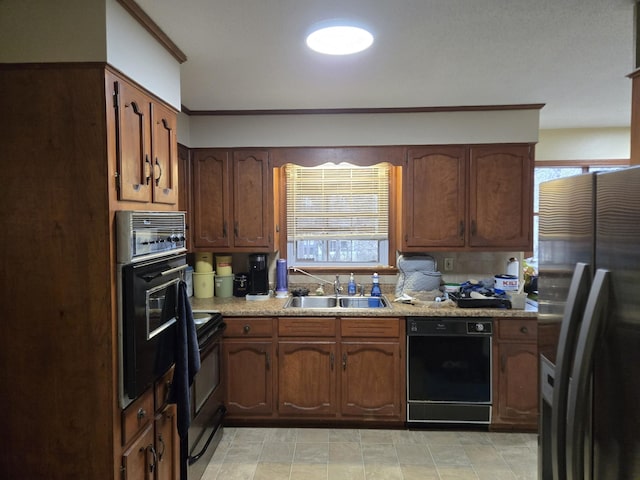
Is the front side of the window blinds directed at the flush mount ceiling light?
yes

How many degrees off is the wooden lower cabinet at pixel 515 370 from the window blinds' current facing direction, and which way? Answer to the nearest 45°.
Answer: approximately 45° to its left

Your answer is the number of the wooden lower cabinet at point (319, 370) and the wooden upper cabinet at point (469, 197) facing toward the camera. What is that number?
2

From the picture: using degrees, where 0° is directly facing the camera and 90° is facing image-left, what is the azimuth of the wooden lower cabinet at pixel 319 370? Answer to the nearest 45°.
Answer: approximately 0°

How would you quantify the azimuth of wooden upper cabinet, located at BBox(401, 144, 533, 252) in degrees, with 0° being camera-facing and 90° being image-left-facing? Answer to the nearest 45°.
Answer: approximately 0°

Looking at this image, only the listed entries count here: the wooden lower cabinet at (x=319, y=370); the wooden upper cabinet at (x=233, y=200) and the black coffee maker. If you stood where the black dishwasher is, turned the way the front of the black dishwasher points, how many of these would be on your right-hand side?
3

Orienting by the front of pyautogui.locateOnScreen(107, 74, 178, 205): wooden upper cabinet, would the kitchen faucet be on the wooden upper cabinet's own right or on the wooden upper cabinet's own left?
on the wooden upper cabinet's own left

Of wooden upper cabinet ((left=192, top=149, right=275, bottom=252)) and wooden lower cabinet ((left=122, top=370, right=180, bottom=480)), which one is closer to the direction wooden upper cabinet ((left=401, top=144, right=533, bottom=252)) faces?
the wooden lower cabinet

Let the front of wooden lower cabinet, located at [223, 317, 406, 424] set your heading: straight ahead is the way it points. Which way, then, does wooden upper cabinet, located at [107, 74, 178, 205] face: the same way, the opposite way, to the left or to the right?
to the left

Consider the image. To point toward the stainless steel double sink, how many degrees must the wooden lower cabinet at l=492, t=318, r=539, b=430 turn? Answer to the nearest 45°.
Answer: approximately 90° to its right

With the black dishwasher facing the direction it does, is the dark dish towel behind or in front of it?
in front

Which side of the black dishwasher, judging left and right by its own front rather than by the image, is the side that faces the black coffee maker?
right
